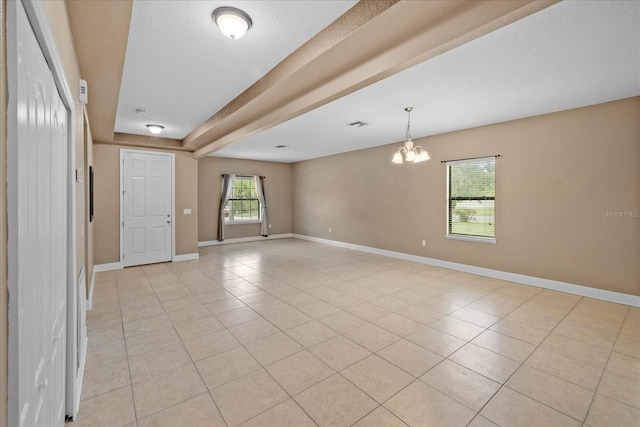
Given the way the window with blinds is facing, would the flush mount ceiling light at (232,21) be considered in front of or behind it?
in front

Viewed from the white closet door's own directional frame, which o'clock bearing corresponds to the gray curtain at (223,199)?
The gray curtain is roughly at 10 o'clock from the white closet door.

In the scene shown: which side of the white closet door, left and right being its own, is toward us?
right

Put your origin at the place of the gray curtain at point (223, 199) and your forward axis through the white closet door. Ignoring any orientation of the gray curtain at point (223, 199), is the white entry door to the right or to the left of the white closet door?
right

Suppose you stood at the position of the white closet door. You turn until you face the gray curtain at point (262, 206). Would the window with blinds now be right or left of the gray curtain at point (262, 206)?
right

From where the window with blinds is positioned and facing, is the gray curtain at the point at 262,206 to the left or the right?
on its right

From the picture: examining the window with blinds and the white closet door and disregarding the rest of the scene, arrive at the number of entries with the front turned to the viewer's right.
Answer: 1

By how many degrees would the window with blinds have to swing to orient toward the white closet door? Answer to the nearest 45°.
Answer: approximately 45° to its left
